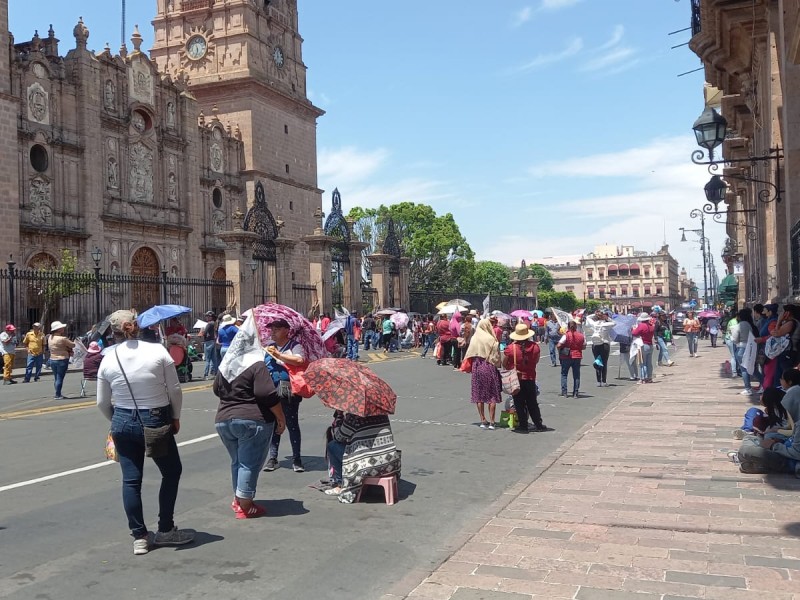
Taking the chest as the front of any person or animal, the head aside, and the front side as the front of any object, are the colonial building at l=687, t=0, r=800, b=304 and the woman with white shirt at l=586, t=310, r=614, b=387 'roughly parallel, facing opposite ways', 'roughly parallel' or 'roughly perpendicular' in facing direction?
roughly perpendicular

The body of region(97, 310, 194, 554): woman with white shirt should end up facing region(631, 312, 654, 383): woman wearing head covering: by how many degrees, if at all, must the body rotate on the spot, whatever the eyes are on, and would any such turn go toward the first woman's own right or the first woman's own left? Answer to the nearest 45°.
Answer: approximately 45° to the first woman's own right

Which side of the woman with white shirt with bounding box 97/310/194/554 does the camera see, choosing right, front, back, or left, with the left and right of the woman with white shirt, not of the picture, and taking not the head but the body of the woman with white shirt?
back

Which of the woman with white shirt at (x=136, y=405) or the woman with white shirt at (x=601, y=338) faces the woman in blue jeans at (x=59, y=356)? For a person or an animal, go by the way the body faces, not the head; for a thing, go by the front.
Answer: the woman with white shirt at (x=136, y=405)

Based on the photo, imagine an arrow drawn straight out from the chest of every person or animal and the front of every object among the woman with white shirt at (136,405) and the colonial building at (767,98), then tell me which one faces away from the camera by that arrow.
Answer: the woman with white shirt

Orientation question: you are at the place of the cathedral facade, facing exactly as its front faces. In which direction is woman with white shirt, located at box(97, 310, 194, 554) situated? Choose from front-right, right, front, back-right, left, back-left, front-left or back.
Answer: front-right

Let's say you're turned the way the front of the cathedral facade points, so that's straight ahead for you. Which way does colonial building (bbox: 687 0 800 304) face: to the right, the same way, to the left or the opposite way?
the opposite way

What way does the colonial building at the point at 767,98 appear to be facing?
to the viewer's left

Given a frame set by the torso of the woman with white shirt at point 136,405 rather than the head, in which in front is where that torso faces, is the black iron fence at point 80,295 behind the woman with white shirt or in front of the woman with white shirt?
in front

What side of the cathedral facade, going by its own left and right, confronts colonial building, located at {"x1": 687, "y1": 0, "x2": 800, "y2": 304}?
front

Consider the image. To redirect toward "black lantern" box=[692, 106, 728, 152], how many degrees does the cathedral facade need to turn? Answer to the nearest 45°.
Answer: approximately 45° to its right
